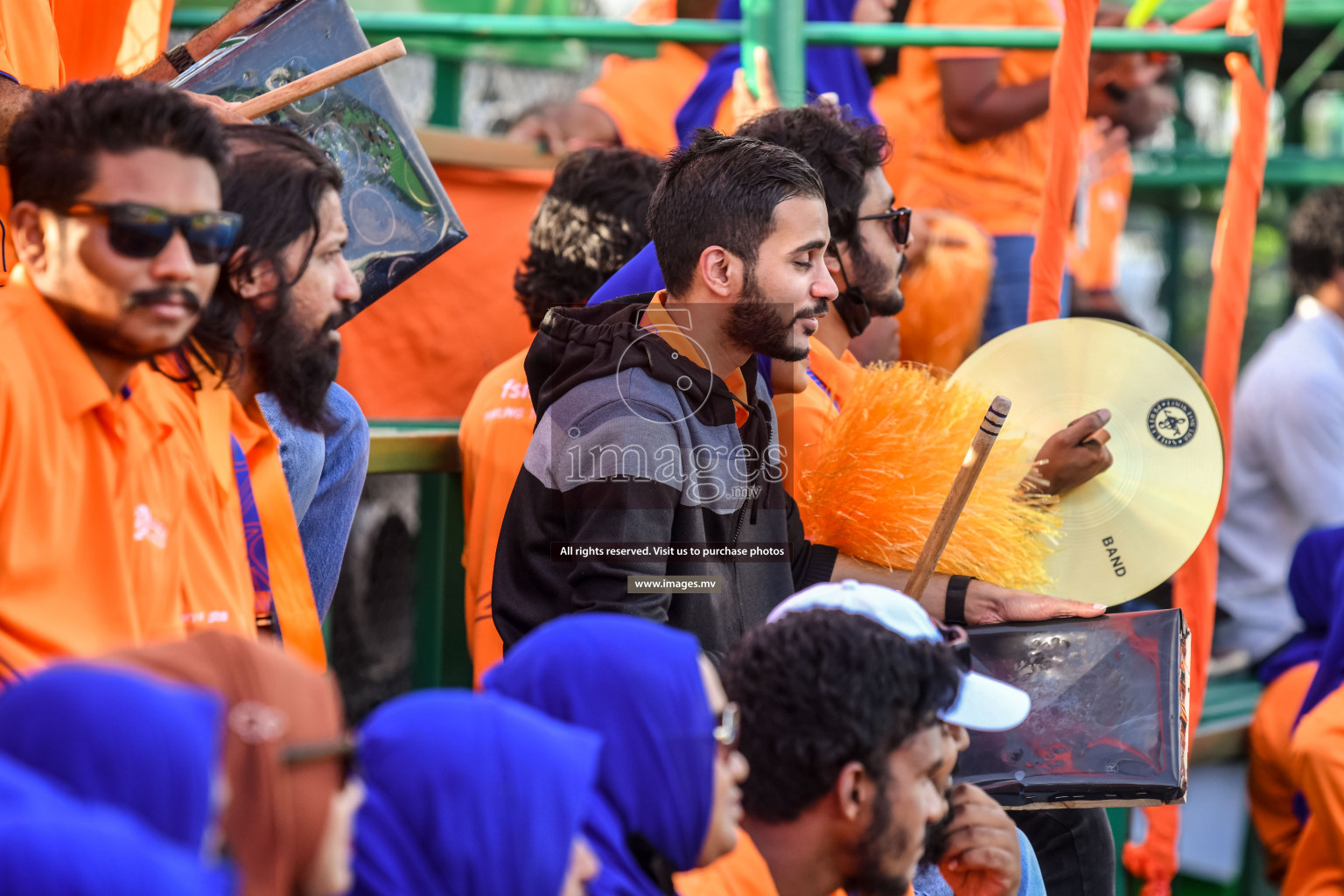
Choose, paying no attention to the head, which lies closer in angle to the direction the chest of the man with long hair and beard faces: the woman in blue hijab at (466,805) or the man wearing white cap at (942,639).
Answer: the man wearing white cap

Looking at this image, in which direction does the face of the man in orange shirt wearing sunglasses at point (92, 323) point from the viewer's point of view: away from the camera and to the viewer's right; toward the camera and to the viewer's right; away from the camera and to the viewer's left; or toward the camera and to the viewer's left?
toward the camera and to the viewer's right

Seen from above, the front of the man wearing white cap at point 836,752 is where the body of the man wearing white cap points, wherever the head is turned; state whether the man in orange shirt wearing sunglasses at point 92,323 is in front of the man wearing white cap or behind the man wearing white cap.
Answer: behind

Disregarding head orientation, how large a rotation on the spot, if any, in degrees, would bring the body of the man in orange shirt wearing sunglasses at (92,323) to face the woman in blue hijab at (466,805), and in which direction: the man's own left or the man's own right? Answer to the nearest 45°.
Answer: approximately 45° to the man's own right

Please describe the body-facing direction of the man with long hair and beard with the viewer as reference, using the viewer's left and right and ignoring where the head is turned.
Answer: facing to the right of the viewer

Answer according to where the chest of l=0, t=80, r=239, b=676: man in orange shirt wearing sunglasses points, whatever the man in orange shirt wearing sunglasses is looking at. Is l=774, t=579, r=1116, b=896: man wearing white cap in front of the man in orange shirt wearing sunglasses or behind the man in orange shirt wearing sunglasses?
in front

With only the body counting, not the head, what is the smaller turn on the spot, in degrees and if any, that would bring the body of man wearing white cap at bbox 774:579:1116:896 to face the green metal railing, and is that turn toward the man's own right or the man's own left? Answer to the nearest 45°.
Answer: approximately 90° to the man's own left

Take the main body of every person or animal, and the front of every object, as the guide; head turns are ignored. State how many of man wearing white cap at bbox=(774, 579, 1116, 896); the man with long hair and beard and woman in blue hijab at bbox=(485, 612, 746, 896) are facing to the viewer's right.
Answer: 3

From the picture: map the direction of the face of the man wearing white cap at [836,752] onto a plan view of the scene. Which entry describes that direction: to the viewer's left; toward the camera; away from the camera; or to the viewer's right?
to the viewer's right

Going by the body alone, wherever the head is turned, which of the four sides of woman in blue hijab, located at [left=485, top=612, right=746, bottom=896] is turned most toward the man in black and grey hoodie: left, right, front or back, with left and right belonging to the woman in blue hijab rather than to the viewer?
left

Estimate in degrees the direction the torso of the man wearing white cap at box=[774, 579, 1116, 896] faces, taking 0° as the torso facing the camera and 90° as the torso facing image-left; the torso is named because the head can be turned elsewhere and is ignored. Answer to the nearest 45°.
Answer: approximately 270°

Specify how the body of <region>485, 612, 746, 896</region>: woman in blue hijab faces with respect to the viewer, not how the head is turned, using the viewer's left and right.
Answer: facing to the right of the viewer

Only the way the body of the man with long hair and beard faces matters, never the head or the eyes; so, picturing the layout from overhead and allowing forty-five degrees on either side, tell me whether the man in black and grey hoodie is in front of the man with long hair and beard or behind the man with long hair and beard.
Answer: in front

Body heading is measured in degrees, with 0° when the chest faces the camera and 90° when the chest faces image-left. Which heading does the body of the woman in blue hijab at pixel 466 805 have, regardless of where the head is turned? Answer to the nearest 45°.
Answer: approximately 225°

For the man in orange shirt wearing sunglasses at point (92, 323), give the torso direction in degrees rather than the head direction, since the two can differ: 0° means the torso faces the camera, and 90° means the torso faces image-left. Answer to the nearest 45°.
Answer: approximately 315°

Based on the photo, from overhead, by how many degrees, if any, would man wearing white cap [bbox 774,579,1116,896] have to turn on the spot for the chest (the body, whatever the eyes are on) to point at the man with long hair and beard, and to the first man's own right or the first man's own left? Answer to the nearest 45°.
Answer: approximately 180°
